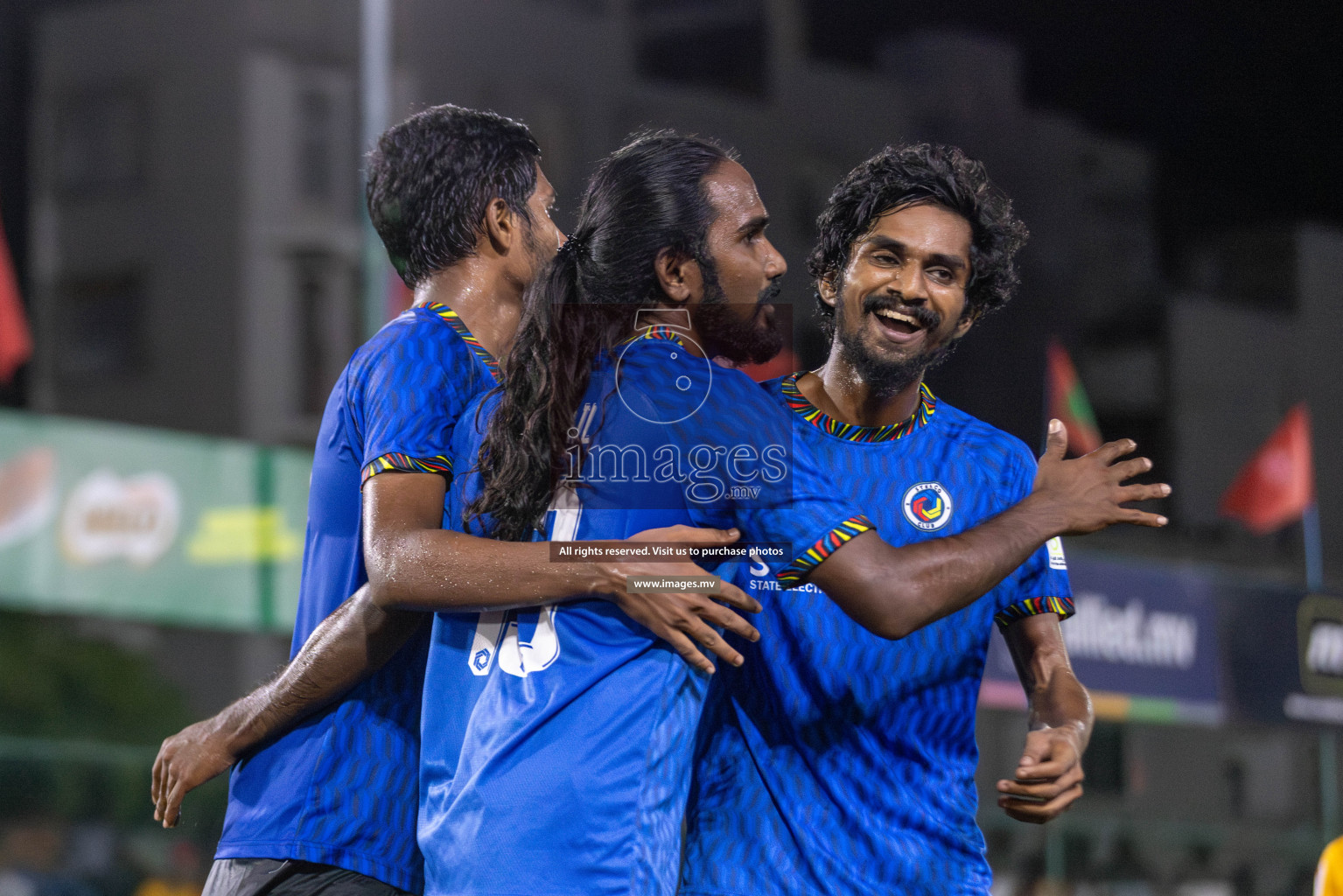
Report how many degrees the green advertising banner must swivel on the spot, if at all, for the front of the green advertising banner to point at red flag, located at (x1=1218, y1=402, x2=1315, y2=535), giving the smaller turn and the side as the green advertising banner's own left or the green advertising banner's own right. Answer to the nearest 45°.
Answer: approximately 90° to the green advertising banner's own left

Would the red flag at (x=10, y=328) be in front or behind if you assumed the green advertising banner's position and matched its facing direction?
behind

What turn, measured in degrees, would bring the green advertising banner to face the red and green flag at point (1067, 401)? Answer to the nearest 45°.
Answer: approximately 90° to its left

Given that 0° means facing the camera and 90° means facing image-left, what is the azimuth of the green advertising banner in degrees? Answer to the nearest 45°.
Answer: approximately 0°
